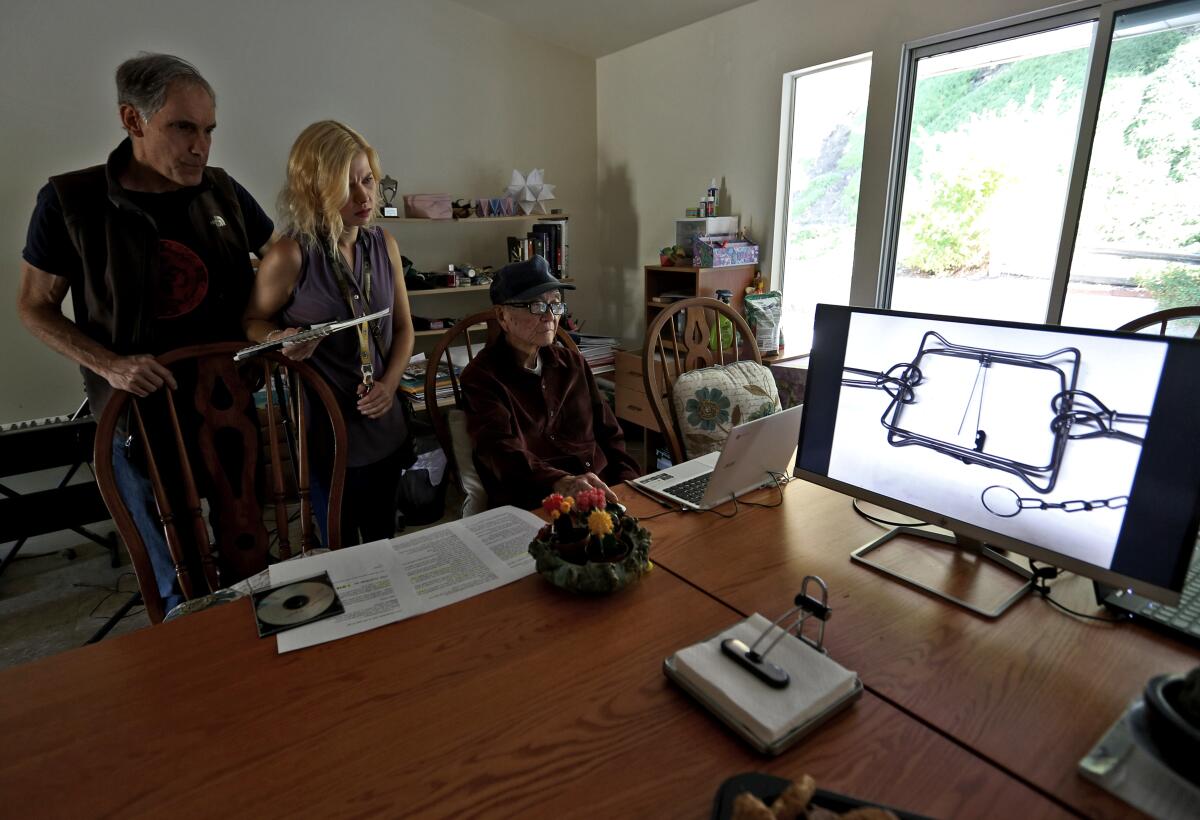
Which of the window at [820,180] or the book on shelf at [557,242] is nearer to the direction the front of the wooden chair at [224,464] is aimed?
the window

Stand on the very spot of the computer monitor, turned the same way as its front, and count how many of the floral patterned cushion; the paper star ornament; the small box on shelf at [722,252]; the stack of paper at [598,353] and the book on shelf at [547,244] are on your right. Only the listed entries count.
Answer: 5

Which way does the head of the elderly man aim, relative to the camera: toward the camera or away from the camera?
toward the camera

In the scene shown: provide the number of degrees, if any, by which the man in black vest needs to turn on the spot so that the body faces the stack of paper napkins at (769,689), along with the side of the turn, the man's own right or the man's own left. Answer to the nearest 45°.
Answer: approximately 45° to the man's own right

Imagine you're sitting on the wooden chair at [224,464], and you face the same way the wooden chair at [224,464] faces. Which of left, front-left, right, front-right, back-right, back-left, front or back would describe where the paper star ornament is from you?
left

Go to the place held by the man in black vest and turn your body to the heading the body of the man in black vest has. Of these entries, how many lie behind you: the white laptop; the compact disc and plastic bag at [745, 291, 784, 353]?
0

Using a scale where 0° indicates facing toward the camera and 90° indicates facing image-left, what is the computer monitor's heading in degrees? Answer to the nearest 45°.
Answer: approximately 45°

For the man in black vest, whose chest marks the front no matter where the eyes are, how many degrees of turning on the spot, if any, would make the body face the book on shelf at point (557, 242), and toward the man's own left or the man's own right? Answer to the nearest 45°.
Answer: approximately 90° to the man's own left

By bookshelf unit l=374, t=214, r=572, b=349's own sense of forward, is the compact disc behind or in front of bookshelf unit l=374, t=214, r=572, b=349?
in front

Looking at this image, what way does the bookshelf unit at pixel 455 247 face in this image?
toward the camera

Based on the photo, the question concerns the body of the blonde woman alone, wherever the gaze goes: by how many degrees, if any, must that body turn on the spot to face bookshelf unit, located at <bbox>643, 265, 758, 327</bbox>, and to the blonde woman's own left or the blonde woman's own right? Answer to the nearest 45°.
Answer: approximately 90° to the blonde woman's own left

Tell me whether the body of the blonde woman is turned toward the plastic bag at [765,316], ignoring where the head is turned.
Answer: no

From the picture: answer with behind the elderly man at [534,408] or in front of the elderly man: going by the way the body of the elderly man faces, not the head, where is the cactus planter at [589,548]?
in front

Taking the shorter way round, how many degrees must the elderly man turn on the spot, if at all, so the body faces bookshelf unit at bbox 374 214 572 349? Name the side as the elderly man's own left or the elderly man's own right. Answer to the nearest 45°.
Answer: approximately 135° to the elderly man's own left

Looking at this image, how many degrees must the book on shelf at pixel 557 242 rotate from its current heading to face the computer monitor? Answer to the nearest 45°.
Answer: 0° — it already faces it

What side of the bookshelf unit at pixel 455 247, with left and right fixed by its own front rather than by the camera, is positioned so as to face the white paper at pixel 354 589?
front

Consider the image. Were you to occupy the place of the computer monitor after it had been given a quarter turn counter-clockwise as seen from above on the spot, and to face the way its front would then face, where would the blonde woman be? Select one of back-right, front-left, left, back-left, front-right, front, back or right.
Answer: back-right
